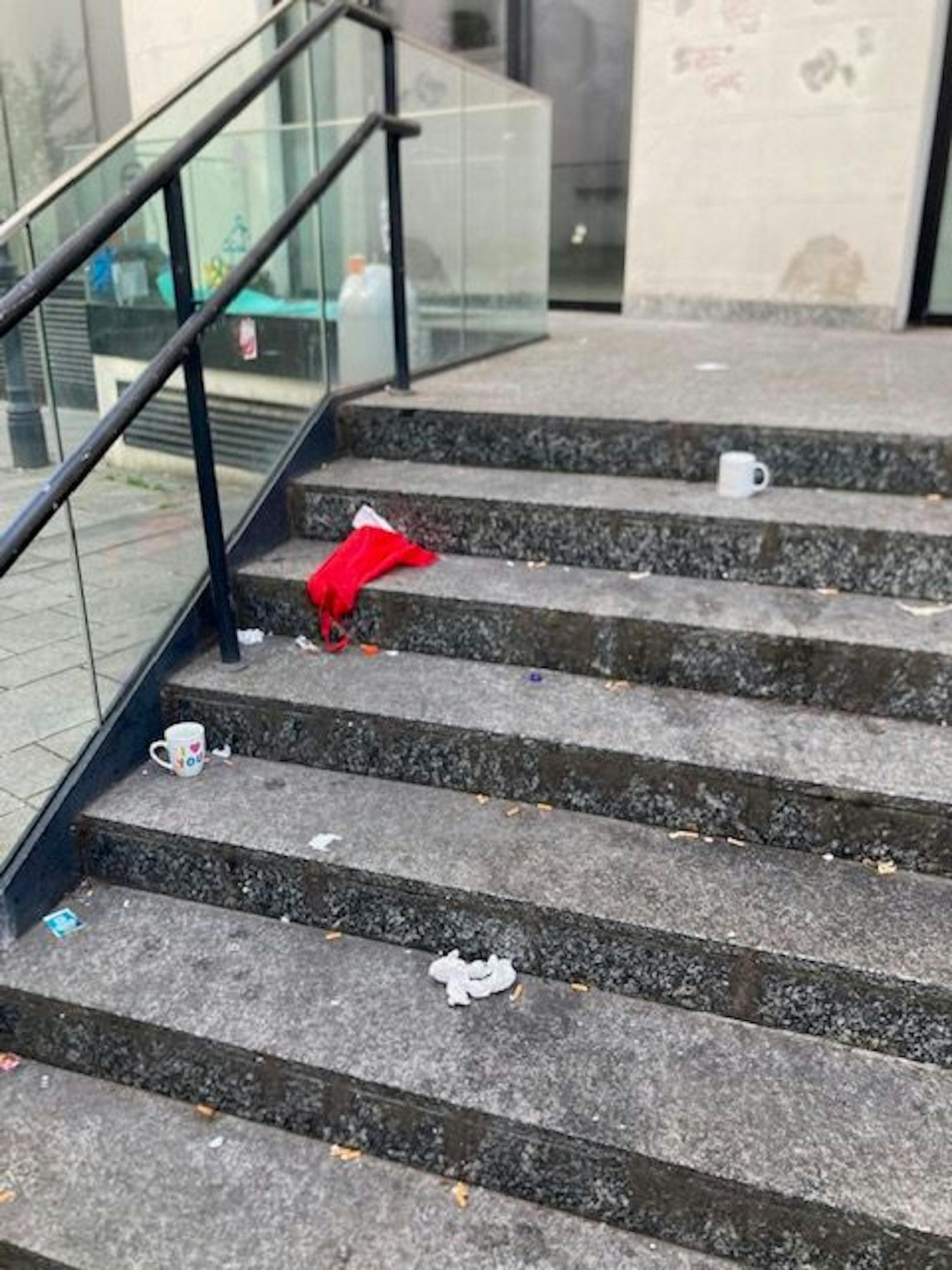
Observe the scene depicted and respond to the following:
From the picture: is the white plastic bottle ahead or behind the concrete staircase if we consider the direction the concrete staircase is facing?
behind

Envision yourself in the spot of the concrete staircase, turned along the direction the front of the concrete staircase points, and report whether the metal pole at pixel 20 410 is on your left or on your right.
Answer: on your right

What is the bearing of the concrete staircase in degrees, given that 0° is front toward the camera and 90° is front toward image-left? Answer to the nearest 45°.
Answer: approximately 0°
